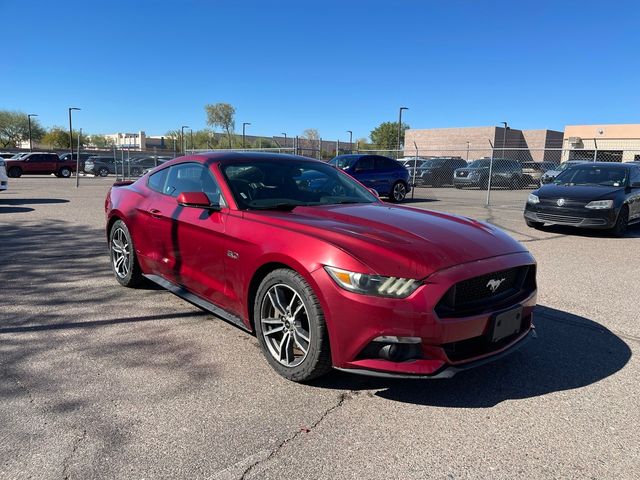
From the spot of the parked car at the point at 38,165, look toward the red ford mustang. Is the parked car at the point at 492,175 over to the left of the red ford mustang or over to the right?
left

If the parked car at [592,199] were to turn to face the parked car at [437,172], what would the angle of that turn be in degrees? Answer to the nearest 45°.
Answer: approximately 90° to its right

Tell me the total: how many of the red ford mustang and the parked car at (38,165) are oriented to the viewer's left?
1

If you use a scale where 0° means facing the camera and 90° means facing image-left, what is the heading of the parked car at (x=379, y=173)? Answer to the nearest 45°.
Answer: approximately 45°

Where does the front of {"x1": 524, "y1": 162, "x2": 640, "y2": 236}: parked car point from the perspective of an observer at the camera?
facing the viewer and to the left of the viewer

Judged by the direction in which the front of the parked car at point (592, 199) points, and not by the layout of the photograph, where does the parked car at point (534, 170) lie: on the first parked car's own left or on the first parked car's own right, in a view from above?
on the first parked car's own right

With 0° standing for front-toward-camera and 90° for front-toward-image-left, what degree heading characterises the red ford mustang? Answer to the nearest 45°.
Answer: approximately 315°

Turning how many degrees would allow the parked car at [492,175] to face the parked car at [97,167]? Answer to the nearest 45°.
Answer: approximately 45° to its right

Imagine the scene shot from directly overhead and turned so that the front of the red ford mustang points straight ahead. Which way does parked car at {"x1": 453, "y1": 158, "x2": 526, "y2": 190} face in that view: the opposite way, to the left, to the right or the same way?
to the right

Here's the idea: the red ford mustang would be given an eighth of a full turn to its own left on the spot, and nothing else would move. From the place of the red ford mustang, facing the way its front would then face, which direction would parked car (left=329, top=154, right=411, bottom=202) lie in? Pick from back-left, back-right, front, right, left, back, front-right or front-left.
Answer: left

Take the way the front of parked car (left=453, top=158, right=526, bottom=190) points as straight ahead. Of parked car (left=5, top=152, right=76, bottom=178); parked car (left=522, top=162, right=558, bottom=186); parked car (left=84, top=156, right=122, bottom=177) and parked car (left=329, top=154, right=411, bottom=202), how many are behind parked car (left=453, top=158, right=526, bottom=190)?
1

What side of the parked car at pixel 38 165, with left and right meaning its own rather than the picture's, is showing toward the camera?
left

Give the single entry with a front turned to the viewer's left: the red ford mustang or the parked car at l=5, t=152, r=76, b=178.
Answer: the parked car
